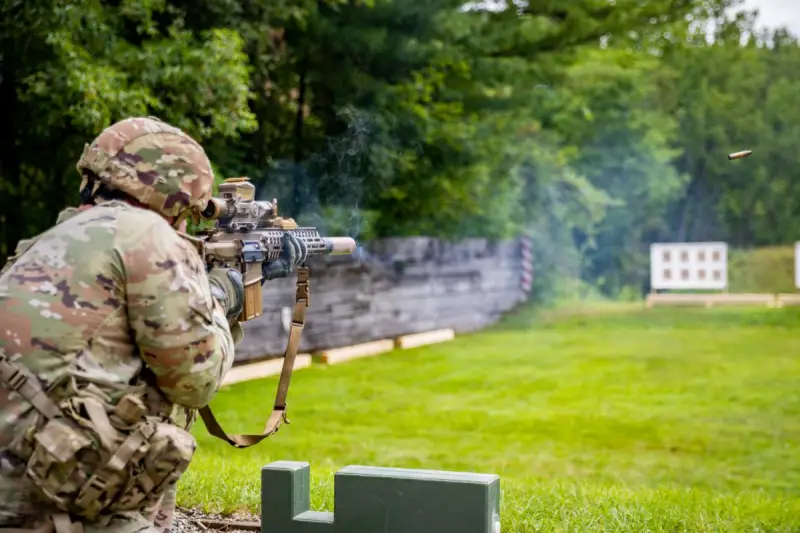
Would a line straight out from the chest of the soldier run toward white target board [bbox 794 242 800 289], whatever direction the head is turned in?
yes

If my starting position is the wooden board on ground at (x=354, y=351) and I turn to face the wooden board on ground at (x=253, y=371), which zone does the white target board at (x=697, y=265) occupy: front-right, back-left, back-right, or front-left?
back-left

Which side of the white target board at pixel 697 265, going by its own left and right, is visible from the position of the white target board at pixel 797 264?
left

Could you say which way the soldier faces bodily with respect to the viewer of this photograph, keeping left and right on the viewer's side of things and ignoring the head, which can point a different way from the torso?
facing away from the viewer and to the right of the viewer

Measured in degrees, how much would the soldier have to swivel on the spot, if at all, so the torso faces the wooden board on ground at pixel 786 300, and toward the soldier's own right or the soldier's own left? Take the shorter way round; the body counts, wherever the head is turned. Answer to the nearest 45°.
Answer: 0° — they already face it

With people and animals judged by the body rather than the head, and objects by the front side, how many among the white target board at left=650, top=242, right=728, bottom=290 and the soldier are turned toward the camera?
1

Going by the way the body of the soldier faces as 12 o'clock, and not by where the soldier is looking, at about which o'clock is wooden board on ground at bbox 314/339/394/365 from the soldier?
The wooden board on ground is roughly at 11 o'clock from the soldier.

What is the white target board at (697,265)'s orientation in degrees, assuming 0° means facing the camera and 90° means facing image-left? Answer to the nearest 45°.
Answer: approximately 0°

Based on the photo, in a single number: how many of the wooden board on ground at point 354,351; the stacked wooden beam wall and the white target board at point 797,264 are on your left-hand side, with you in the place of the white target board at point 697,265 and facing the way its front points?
1

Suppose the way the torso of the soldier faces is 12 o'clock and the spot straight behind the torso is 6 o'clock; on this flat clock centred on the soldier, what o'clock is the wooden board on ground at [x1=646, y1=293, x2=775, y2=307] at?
The wooden board on ground is roughly at 12 o'clock from the soldier.

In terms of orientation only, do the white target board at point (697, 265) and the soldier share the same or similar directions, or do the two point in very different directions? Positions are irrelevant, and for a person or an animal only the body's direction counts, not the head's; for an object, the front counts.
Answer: very different directions

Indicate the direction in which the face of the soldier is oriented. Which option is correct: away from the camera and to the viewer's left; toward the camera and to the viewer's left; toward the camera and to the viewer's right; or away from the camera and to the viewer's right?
away from the camera and to the viewer's right

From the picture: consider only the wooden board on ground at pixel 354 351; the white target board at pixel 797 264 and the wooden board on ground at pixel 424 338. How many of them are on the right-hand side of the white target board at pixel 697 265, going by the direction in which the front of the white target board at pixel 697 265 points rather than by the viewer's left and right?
2

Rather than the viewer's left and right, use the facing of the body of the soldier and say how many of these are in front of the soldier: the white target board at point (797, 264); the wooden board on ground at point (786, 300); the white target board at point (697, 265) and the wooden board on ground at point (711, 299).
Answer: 4
